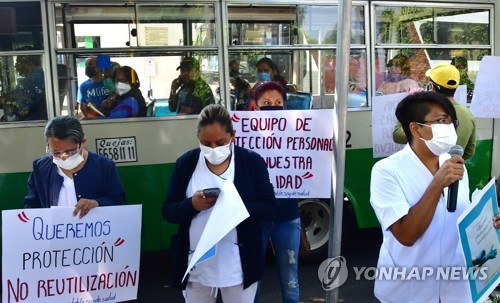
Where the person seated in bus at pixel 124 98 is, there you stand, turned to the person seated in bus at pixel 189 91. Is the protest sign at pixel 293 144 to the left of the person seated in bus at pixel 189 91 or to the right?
right

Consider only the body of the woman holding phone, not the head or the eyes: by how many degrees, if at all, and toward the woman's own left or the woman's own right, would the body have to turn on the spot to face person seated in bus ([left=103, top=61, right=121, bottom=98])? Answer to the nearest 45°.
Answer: approximately 180°

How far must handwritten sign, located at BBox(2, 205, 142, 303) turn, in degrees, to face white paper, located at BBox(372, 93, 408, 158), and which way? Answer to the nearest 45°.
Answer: approximately 90° to its left

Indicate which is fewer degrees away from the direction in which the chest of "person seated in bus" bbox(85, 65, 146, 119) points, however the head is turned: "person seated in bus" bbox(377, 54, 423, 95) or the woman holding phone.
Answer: the woman holding phone

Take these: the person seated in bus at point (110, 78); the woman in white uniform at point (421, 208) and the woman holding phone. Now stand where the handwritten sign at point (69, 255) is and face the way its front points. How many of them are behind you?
1

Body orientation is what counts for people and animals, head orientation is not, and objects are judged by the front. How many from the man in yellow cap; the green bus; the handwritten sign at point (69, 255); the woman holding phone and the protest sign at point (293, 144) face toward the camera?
3

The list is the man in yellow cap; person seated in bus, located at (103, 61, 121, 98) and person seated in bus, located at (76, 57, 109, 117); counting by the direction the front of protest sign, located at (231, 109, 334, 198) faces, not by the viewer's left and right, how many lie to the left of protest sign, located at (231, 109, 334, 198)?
1

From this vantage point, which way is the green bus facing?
to the viewer's left

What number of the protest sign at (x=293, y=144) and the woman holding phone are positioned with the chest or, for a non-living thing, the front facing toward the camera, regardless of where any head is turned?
2

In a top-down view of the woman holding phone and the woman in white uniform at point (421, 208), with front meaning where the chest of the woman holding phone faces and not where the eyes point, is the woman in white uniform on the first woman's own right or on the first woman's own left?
on the first woman's own left

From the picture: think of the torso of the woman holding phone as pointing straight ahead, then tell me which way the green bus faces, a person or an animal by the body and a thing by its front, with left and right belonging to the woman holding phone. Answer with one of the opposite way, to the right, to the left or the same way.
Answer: to the right
